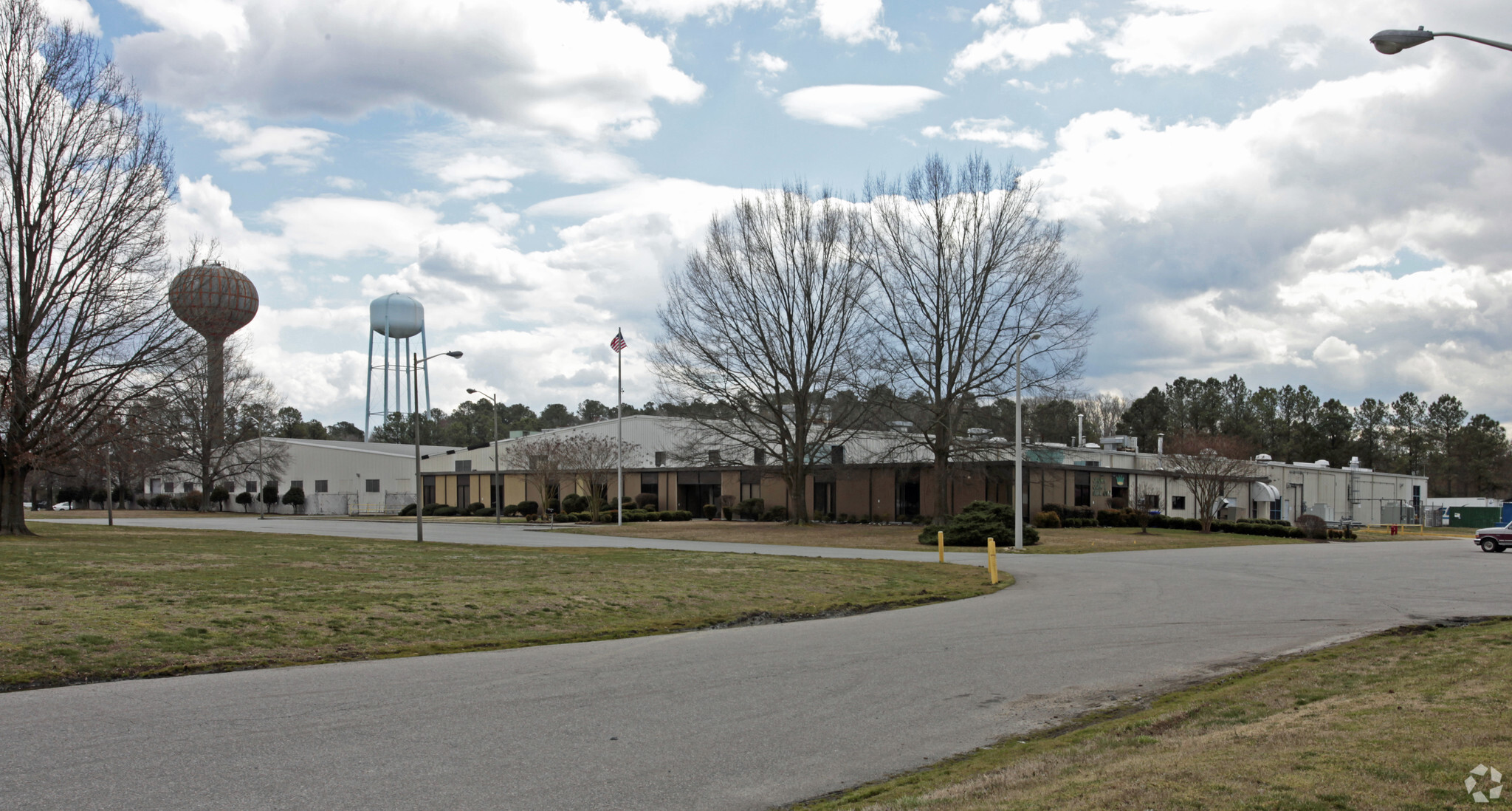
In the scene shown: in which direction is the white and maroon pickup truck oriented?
to the viewer's left

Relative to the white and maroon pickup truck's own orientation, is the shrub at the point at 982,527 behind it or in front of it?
in front
